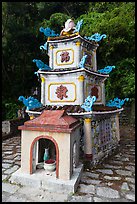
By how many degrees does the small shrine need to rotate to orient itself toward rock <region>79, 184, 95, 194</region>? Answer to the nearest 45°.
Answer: approximately 45° to its left

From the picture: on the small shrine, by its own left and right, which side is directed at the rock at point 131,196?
left

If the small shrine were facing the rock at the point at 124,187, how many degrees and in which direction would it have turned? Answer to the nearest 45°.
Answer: approximately 90° to its left

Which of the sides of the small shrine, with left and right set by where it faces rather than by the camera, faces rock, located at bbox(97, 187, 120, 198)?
left

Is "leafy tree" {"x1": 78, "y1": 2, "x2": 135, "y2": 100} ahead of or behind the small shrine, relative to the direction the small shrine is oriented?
behind

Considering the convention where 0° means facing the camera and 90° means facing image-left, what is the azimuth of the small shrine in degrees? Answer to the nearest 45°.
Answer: approximately 45°
